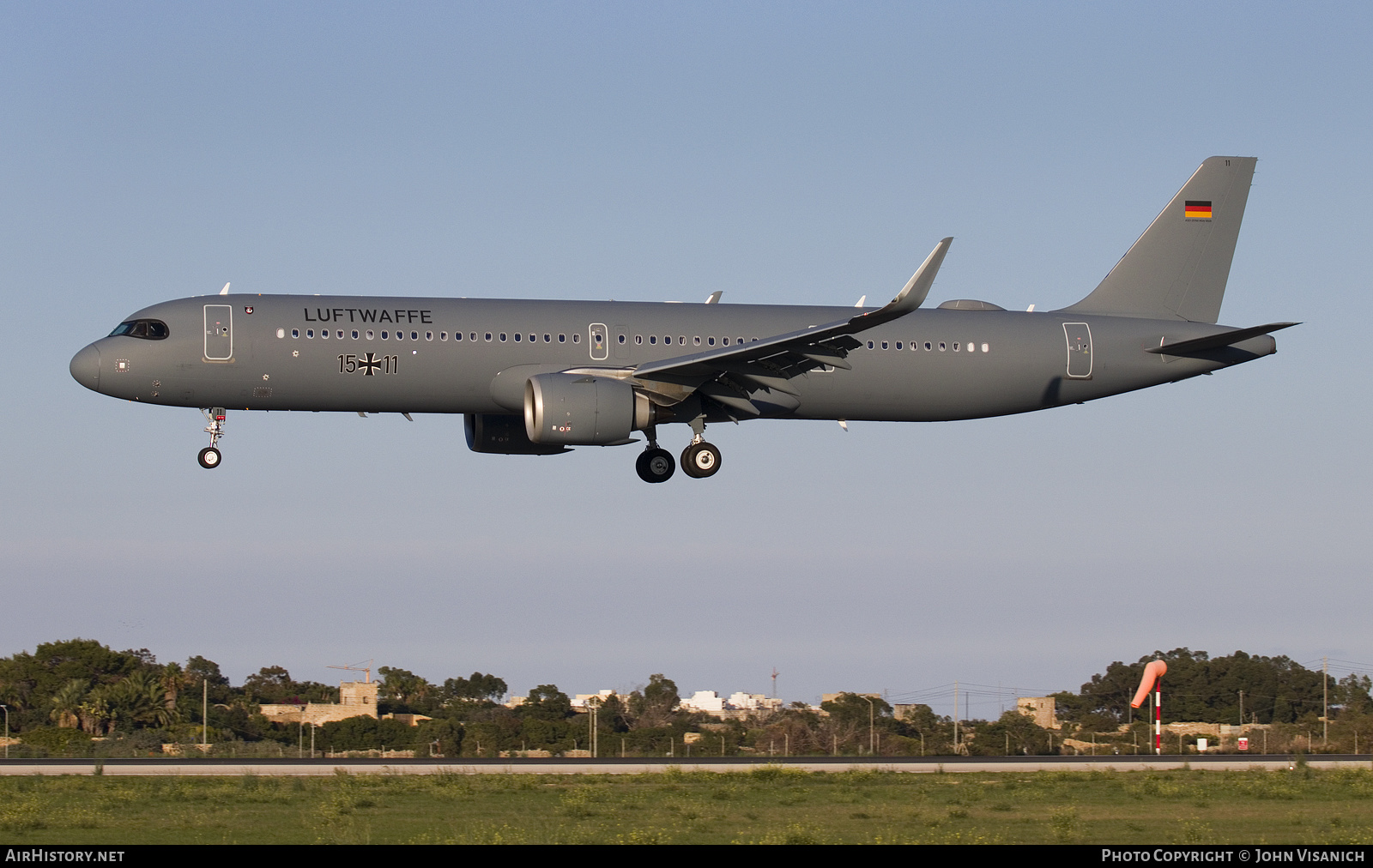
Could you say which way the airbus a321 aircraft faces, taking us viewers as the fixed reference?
facing to the left of the viewer

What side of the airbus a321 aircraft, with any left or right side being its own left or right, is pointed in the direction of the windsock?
right
